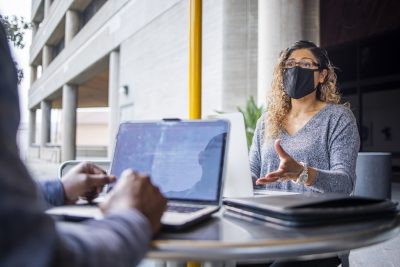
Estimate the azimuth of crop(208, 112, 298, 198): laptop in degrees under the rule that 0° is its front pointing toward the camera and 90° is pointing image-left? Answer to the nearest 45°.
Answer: approximately 225°

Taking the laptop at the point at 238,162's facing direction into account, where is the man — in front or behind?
behind

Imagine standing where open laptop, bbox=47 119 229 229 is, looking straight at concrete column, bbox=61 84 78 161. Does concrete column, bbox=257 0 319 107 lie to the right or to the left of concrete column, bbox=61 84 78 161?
right

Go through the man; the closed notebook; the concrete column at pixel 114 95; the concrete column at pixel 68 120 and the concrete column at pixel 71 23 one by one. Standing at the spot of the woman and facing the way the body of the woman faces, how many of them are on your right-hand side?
3

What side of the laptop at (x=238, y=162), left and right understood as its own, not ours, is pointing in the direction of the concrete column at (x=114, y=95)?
left

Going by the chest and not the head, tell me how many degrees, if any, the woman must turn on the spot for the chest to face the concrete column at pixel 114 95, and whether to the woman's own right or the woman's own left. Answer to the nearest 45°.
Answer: approximately 90° to the woman's own right

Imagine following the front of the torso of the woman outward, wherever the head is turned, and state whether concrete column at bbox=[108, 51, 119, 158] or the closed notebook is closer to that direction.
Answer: the closed notebook

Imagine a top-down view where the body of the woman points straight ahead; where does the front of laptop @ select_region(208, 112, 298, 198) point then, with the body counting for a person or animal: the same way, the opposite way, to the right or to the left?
the opposite way

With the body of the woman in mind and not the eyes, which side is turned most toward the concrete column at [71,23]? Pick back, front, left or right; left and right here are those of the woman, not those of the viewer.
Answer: right

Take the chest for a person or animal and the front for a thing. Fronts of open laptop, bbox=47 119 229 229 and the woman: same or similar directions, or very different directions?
same or similar directions

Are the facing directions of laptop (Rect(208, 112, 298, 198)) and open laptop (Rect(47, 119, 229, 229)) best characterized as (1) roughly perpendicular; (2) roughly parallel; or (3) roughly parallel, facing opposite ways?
roughly parallel, facing opposite ways

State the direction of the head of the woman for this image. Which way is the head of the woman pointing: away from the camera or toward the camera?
toward the camera

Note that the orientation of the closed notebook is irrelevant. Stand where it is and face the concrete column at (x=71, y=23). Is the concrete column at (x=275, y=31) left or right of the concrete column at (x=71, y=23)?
right

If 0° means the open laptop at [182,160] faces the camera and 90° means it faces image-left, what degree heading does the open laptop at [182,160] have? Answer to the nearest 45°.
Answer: approximately 45°

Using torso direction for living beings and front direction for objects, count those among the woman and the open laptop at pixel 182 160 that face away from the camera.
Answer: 0

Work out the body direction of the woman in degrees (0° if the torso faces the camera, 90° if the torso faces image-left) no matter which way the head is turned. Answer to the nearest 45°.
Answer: approximately 45°
